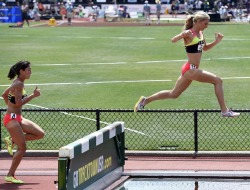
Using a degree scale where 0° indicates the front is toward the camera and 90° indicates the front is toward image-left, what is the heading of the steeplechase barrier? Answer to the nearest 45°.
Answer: approximately 315°

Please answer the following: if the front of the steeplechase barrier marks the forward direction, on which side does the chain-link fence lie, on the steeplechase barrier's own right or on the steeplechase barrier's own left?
on the steeplechase barrier's own left
